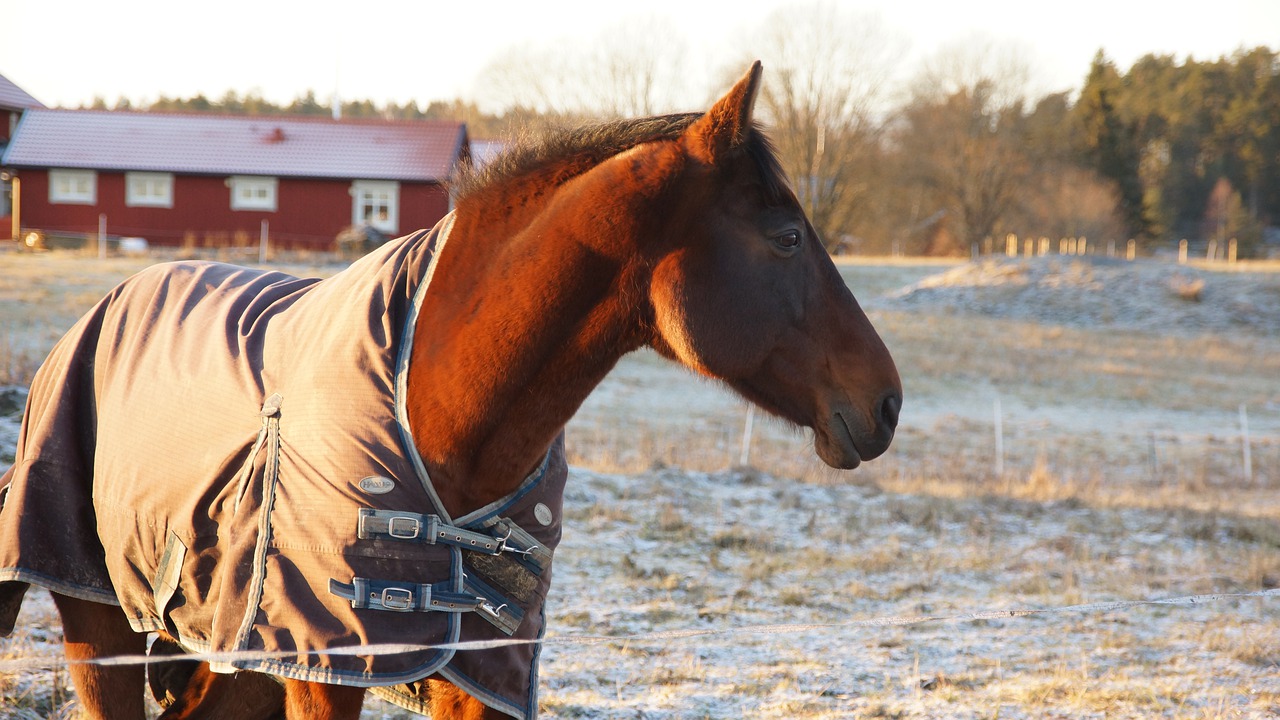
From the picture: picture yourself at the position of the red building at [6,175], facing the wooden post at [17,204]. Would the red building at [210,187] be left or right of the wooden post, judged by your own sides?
left

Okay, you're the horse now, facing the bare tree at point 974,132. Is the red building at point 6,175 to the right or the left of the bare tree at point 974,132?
left

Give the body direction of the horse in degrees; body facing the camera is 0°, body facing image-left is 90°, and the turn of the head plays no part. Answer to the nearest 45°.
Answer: approximately 315°

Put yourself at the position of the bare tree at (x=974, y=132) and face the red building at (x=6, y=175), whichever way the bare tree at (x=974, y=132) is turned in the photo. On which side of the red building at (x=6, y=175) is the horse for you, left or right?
left
